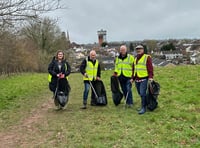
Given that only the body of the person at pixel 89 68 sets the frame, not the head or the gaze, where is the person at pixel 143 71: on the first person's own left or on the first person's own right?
on the first person's own left

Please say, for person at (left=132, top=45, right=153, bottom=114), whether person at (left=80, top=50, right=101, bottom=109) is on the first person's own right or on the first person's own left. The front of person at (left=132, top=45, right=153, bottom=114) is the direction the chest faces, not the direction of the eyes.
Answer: on the first person's own right

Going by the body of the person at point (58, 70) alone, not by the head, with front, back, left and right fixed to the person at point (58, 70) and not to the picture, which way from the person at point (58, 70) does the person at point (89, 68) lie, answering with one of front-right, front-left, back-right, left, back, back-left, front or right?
left

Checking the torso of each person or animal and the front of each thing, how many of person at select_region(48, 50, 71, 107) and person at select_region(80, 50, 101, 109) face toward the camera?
2

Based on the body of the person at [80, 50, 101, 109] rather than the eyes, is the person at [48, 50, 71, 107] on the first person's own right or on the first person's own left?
on the first person's own right

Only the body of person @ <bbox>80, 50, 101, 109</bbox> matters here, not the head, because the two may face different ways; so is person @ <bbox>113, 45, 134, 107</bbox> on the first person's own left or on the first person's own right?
on the first person's own left

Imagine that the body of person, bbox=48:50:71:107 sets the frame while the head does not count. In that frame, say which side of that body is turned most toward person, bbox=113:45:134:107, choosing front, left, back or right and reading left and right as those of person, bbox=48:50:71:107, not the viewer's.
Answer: left

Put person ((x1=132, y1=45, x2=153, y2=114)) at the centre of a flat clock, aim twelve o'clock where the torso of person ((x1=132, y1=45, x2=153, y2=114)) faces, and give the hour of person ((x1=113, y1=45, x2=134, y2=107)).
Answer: person ((x1=113, y1=45, x2=134, y2=107)) is roughly at 3 o'clock from person ((x1=132, y1=45, x2=153, y2=114)).
